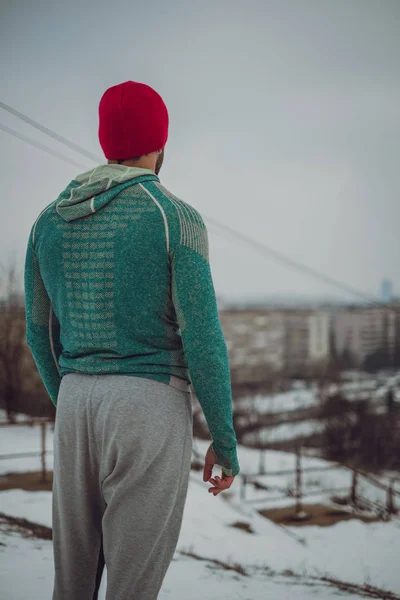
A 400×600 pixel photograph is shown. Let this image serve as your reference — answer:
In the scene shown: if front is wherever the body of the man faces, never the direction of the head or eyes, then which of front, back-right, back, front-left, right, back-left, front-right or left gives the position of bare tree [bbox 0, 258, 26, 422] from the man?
front-left

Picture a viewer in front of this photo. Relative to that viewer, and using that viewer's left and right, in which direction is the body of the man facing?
facing away from the viewer and to the right of the viewer

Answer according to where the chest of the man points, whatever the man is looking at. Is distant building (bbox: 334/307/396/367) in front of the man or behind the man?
in front

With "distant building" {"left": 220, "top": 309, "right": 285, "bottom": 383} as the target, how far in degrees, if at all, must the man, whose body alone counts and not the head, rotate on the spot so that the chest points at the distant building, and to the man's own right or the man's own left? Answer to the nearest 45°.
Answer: approximately 45° to the man's own left

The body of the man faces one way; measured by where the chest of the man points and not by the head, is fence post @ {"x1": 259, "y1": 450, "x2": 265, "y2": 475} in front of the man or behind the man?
in front

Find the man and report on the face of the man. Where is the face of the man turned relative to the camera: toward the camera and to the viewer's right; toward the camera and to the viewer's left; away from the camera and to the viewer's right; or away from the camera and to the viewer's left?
away from the camera and to the viewer's right
